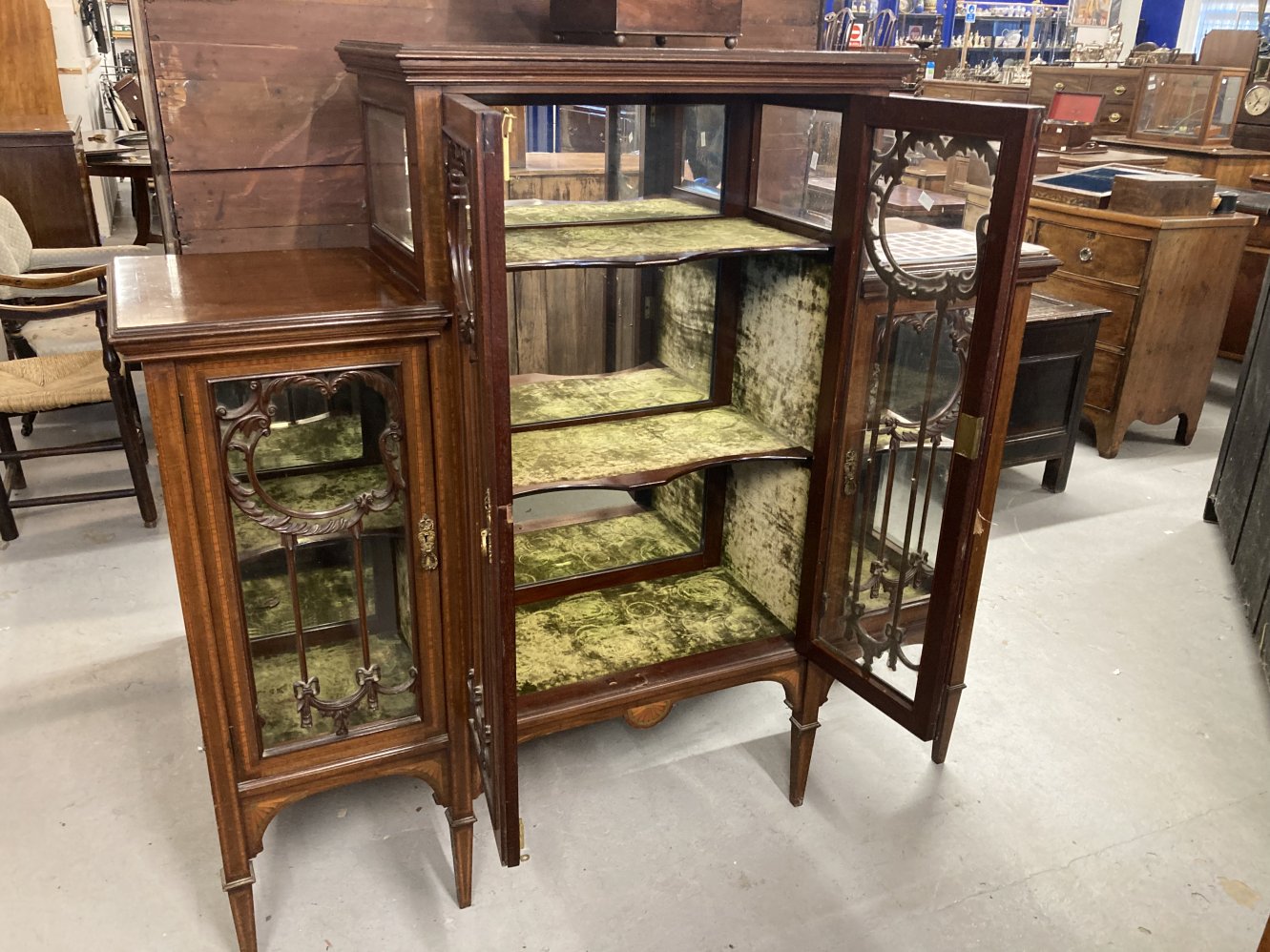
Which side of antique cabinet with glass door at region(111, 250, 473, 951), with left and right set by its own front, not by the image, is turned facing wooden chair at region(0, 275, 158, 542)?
back

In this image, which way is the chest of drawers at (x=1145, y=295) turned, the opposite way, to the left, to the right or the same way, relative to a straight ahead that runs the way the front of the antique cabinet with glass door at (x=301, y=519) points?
to the right

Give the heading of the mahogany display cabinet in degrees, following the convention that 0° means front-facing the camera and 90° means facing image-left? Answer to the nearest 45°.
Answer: approximately 315°

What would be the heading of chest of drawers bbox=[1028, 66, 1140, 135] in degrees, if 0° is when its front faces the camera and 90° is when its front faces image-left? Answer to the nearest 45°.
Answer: approximately 0°

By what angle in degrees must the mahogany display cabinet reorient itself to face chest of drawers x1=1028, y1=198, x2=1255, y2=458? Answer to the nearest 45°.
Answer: approximately 90° to its left
